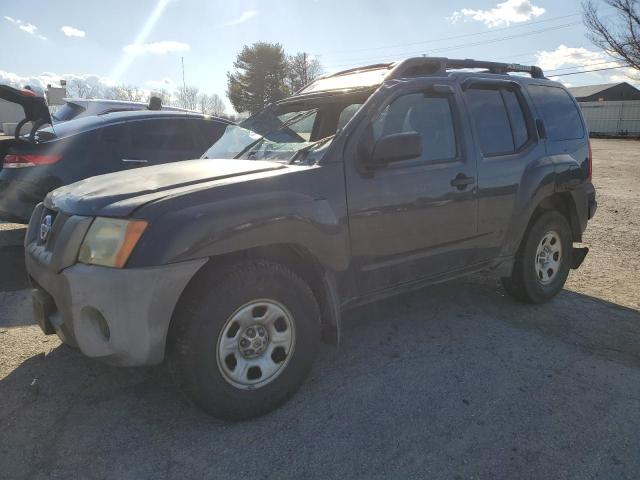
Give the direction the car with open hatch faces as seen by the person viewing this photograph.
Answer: facing away from the viewer and to the right of the viewer

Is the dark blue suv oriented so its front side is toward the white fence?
no

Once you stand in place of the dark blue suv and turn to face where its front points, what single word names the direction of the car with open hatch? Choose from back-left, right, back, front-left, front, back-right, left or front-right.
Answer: right

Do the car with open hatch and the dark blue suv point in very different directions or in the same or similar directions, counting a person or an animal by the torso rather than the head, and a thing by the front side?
very different directions

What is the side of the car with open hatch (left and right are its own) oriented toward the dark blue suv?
right

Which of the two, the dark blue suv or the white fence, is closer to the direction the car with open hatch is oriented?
the white fence

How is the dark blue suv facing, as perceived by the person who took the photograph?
facing the viewer and to the left of the viewer
